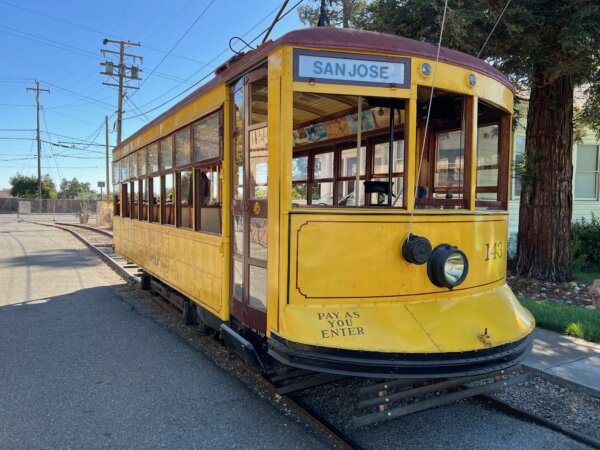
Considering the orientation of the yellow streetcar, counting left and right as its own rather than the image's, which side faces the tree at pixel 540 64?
left

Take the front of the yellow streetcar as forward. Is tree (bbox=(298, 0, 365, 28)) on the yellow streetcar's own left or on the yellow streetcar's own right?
on the yellow streetcar's own left

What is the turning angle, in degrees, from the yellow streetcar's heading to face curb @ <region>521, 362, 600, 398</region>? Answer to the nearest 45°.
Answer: approximately 45° to its left

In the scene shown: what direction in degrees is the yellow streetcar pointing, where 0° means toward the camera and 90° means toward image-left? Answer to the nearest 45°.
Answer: approximately 315°
